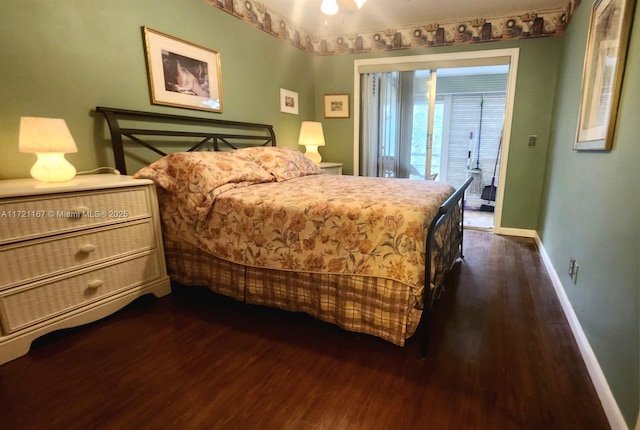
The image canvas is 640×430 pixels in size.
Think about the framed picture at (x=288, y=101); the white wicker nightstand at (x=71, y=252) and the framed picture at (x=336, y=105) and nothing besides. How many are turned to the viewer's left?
0

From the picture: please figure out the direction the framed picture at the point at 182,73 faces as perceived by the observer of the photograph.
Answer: facing the viewer and to the right of the viewer

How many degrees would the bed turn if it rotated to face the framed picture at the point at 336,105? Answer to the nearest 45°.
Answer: approximately 135° to its left

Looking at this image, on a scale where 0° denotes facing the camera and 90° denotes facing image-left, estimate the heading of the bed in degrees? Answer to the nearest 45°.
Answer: approximately 315°

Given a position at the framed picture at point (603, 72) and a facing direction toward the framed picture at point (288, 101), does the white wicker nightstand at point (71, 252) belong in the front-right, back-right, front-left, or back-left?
front-left

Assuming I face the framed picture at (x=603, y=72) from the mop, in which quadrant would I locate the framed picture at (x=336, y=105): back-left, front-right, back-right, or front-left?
front-right

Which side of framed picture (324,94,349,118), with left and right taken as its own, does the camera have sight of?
front

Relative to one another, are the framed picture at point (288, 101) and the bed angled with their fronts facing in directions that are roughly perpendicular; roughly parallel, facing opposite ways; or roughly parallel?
roughly parallel

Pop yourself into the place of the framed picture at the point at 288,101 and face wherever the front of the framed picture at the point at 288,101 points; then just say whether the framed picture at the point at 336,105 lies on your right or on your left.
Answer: on your left

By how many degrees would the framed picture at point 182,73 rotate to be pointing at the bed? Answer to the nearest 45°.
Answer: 0° — it already faces it

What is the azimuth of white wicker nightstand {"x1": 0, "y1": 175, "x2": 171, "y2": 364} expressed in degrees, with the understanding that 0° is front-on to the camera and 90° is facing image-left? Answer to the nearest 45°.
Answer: approximately 315°

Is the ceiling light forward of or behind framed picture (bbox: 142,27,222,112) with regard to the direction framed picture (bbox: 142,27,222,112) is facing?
forward

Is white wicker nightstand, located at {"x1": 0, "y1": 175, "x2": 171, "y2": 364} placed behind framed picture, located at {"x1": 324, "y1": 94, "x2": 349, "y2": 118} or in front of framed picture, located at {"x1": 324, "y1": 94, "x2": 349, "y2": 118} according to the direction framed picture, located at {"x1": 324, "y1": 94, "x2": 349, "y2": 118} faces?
in front

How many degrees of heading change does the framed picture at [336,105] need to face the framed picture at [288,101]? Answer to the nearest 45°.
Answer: approximately 45° to its right

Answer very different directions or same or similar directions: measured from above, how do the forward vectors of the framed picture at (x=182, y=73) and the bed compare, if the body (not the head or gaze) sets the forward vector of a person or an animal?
same or similar directions

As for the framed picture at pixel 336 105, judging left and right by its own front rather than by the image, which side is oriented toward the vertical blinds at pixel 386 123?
left

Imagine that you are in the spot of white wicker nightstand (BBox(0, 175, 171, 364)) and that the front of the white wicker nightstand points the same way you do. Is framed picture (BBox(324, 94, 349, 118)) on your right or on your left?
on your left
